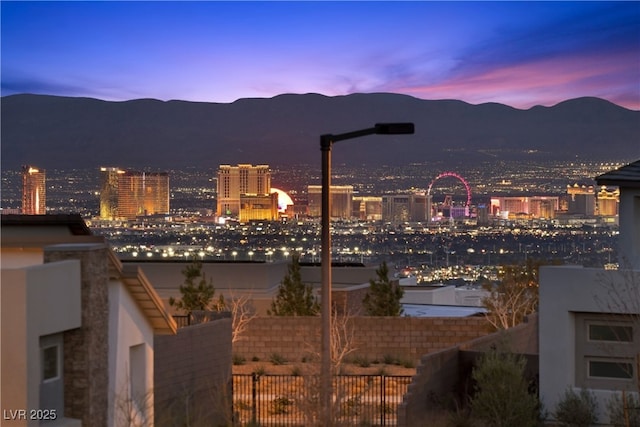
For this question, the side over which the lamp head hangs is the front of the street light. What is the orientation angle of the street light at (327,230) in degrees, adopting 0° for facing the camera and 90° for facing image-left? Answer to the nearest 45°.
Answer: approximately 270°

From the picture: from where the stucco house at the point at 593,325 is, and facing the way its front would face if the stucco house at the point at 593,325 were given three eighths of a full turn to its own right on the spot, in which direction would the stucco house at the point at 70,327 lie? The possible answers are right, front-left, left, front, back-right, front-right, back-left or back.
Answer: left

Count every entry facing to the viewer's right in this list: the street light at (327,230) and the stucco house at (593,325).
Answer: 1

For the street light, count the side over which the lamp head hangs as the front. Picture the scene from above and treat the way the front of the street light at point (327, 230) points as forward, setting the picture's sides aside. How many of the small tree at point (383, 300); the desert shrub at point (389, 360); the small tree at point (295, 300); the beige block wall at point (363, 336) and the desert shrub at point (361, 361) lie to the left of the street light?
5

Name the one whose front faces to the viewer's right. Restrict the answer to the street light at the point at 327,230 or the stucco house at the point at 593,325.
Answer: the street light

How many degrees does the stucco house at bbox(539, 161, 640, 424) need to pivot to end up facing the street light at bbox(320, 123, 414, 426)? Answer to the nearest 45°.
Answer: approximately 45° to its right

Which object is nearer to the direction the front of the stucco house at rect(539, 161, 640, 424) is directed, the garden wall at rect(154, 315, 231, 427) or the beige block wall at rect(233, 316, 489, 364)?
the garden wall

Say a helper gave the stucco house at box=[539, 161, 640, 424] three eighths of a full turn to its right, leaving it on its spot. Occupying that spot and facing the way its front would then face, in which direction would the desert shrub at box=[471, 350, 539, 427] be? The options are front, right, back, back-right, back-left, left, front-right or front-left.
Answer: left
